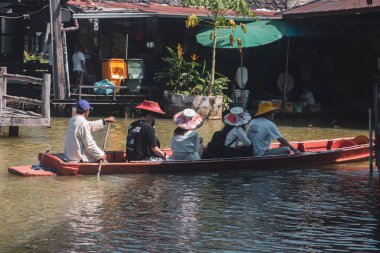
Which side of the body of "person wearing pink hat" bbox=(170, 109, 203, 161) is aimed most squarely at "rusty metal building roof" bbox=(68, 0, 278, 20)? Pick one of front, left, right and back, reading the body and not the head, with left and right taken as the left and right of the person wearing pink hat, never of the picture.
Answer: front

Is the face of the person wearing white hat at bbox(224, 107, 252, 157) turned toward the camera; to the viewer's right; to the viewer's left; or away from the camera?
away from the camera

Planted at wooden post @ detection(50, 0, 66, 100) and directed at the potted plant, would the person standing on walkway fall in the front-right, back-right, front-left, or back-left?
front-left

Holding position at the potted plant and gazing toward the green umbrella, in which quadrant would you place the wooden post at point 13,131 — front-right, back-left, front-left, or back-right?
back-right

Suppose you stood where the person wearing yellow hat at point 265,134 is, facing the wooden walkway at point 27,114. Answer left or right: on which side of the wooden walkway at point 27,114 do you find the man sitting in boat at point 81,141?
left
